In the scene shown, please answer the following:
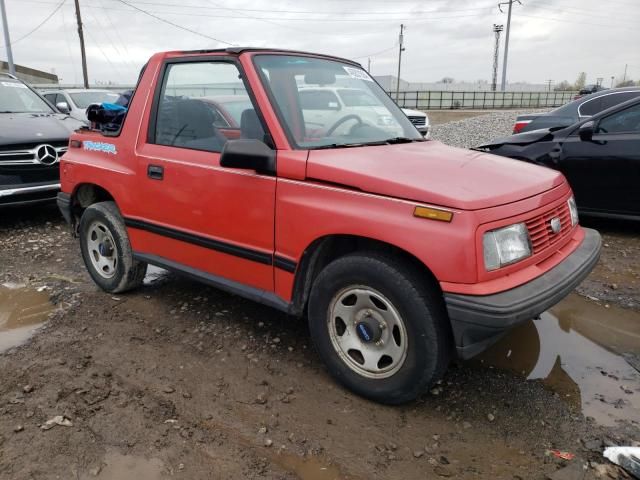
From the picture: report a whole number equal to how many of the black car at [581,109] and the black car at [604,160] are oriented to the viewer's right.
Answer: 1

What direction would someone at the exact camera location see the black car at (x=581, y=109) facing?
facing to the right of the viewer

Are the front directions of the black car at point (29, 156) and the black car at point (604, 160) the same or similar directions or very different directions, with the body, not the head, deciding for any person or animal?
very different directions

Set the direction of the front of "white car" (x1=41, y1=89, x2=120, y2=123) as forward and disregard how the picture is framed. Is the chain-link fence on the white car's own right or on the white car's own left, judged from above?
on the white car's own left

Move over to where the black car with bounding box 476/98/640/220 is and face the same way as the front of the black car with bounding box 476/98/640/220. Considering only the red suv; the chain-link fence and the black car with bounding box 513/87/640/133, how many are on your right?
2

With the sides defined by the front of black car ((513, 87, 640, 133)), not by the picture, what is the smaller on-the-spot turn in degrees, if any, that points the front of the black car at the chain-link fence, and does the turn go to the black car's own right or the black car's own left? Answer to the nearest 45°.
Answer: approximately 90° to the black car's own left

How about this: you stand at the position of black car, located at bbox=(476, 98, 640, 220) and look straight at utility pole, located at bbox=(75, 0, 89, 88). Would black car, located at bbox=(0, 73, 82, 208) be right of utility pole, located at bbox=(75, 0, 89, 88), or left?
left

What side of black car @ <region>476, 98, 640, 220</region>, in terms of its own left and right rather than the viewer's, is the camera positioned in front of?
left

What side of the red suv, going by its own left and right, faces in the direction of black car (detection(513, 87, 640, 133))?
left

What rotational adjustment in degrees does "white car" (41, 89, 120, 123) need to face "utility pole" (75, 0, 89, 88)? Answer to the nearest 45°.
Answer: approximately 135° to its left

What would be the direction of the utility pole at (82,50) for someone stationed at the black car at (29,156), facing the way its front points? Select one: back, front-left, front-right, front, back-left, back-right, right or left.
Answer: back-left

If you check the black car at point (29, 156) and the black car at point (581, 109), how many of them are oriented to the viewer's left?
0
